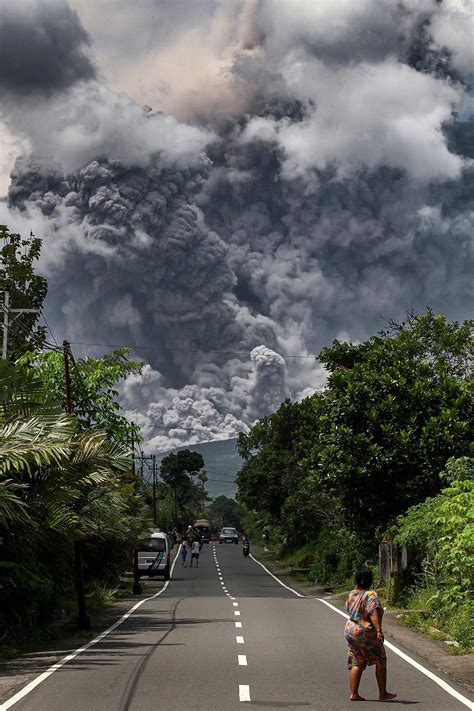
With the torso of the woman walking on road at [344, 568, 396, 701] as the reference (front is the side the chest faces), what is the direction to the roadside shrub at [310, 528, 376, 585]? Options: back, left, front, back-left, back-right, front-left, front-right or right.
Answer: front-left

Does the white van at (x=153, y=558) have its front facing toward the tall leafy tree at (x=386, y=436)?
no

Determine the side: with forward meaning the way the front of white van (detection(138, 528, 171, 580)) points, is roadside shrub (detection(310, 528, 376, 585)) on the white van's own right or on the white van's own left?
on the white van's own right

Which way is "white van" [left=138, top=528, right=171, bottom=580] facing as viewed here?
away from the camera

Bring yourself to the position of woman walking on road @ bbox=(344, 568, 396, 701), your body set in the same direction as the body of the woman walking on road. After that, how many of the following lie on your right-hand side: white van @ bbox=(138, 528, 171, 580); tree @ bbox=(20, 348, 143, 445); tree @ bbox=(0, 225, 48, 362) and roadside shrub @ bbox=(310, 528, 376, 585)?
0

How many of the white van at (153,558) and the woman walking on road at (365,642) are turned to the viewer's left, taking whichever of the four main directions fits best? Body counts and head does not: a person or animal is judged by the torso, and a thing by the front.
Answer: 0

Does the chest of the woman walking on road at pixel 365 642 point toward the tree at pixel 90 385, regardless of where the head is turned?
no

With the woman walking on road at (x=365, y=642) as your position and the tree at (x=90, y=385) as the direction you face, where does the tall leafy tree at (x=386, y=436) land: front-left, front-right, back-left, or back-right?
front-right

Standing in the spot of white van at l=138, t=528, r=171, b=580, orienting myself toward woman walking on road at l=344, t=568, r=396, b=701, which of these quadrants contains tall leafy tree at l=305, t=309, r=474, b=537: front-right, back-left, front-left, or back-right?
front-left

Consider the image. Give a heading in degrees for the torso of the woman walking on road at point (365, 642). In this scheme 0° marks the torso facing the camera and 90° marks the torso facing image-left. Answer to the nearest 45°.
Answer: approximately 225°

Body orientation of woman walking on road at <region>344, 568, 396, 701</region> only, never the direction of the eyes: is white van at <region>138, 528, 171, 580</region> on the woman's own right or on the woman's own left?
on the woman's own left

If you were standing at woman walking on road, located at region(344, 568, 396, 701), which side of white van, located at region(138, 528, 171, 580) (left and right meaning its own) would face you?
back

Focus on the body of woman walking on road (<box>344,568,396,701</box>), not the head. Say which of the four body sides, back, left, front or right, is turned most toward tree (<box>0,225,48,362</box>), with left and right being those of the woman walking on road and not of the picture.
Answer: left
